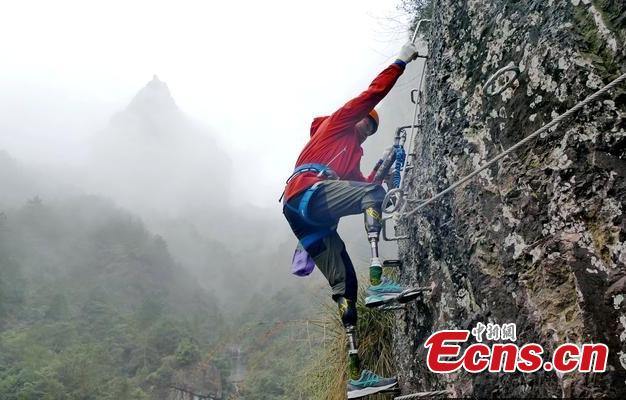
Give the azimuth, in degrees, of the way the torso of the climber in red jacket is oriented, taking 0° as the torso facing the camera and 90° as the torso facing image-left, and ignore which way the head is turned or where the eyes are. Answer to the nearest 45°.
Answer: approximately 270°
